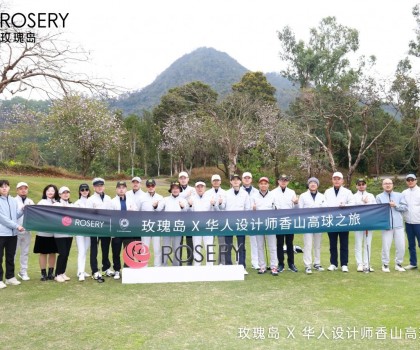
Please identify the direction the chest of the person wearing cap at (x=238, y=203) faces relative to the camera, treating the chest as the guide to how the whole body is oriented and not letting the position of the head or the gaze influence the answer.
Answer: toward the camera

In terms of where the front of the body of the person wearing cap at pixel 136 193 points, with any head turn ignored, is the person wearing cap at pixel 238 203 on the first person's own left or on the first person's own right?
on the first person's own left

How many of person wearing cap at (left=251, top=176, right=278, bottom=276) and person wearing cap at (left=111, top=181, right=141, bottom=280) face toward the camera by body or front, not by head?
2

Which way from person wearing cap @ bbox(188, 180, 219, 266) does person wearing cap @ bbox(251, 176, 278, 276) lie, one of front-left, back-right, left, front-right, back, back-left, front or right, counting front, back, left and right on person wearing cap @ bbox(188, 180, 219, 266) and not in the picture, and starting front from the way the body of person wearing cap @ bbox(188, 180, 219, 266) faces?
left

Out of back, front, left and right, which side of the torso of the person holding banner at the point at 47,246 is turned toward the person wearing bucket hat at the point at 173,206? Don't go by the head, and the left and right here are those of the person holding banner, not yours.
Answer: left

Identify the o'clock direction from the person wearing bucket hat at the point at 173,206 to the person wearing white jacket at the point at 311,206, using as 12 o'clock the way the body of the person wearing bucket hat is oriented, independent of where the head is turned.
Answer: The person wearing white jacket is roughly at 9 o'clock from the person wearing bucket hat.

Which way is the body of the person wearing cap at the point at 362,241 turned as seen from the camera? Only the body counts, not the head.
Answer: toward the camera

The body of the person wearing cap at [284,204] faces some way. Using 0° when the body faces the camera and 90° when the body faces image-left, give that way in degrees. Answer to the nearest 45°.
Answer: approximately 0°

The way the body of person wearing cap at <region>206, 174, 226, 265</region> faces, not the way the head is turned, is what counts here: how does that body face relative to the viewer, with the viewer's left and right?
facing the viewer
